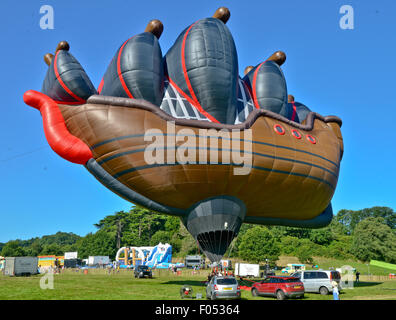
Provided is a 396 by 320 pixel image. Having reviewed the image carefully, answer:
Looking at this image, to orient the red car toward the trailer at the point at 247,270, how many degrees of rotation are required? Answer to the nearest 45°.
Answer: approximately 45° to its right

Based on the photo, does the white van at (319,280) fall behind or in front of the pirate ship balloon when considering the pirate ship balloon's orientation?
behind

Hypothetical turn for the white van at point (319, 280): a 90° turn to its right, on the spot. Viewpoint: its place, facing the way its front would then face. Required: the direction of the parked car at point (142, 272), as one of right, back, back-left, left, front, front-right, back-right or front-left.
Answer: left

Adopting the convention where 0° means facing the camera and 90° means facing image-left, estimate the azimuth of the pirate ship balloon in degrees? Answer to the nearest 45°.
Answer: approximately 90°

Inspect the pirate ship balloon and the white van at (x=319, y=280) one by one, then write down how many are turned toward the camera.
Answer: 0

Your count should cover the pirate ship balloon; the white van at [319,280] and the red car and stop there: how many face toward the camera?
0

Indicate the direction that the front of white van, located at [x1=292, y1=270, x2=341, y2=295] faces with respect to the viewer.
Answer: facing away from the viewer and to the left of the viewer

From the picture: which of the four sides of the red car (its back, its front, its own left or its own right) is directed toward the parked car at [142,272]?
front

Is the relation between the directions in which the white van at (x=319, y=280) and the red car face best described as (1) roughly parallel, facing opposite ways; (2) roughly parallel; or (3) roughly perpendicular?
roughly parallel

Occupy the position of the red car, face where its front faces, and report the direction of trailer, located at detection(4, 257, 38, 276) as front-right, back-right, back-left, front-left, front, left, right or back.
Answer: front

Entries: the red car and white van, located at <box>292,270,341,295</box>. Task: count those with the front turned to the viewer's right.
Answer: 0
